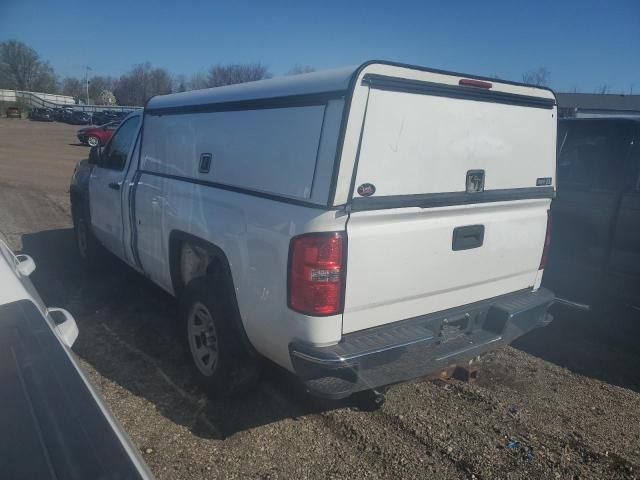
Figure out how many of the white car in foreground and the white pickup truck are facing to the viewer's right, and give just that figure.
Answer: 0

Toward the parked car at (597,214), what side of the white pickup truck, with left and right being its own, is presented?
right

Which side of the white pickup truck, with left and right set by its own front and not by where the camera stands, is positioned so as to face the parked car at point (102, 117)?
front

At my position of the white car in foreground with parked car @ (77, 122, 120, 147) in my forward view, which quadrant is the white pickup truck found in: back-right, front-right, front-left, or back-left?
front-right

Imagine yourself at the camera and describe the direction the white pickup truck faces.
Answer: facing away from the viewer and to the left of the viewer

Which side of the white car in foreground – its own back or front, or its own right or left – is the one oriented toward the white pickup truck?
right

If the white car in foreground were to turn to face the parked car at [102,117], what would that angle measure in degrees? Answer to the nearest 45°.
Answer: approximately 45° to its right

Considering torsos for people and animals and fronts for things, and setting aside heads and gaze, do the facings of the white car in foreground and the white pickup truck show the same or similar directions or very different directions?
same or similar directions

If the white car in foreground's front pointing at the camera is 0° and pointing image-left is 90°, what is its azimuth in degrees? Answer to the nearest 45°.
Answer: approximately 135°

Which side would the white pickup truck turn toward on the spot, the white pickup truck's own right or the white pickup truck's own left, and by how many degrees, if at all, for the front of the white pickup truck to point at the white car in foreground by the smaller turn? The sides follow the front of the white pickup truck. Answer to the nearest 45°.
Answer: approximately 90° to the white pickup truck's own left

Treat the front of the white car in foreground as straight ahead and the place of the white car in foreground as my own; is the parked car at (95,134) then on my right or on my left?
on my right

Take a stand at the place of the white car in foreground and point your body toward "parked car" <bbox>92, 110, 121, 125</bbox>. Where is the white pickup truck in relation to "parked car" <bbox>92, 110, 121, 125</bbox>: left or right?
right
